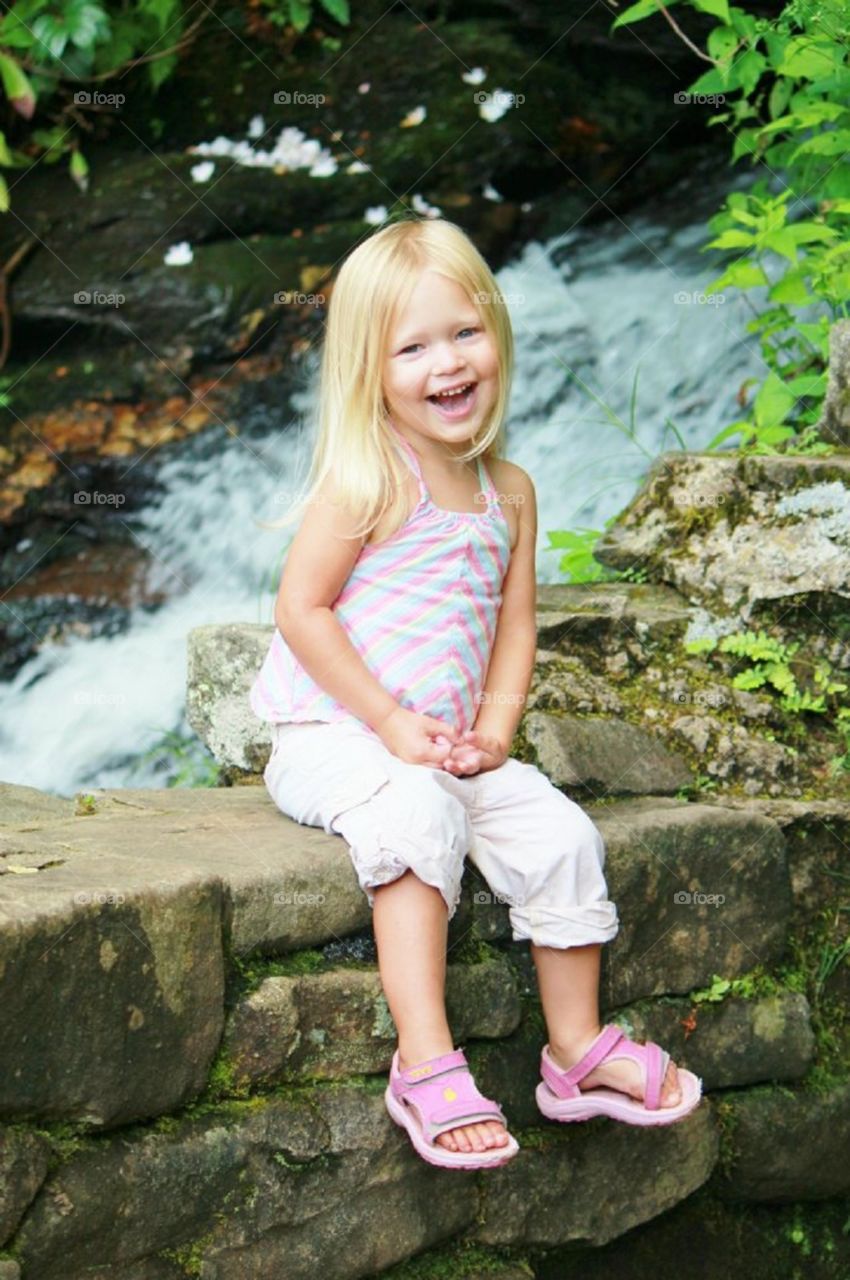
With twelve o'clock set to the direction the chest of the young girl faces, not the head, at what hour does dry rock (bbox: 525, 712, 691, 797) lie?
The dry rock is roughly at 9 o'clock from the young girl.

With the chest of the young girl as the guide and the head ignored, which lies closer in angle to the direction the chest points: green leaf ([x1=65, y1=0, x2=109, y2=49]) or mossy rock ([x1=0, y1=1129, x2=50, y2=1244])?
the mossy rock

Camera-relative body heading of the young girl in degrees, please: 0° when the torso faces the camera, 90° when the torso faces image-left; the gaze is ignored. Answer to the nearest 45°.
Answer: approximately 315°

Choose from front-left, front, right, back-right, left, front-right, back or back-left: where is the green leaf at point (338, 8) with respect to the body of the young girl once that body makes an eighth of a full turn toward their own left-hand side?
left

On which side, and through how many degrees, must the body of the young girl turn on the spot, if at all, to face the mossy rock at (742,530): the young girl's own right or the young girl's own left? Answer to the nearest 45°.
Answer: approximately 90° to the young girl's own left

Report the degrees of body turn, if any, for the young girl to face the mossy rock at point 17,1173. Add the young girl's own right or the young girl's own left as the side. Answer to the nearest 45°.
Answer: approximately 90° to the young girl's own right

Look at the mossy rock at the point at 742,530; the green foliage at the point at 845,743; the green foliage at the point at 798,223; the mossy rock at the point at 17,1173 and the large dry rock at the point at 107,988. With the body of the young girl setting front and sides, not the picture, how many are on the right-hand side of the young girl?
2
